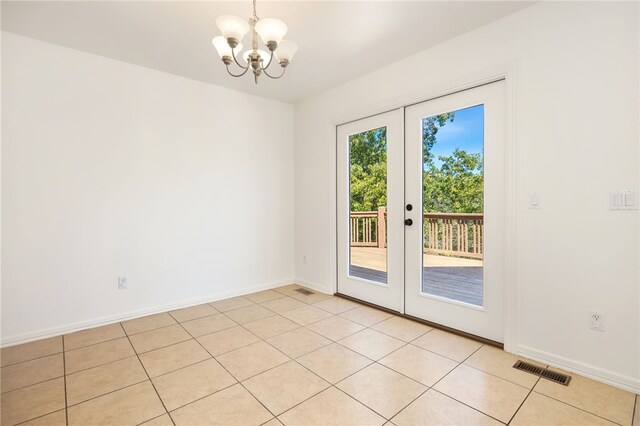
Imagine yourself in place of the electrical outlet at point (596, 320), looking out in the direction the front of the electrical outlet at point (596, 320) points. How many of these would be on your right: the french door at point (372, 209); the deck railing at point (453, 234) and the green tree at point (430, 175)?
3

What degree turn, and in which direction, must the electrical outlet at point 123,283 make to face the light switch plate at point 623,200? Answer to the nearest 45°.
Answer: approximately 45° to its left

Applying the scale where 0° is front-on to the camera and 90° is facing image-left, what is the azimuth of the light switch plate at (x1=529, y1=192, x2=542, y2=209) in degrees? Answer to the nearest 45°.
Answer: approximately 0°

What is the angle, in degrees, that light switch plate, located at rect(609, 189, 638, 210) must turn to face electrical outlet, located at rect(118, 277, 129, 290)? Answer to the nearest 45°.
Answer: approximately 45° to its right

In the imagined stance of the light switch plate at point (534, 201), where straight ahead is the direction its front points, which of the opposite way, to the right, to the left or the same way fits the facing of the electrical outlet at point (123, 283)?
to the left

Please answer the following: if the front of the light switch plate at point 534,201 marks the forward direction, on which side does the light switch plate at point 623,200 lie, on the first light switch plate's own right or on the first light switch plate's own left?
on the first light switch plate's own left

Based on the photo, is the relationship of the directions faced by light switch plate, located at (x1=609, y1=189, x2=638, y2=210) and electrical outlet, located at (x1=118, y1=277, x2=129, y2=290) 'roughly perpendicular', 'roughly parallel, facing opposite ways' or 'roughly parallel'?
roughly perpendicular
